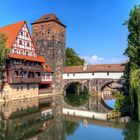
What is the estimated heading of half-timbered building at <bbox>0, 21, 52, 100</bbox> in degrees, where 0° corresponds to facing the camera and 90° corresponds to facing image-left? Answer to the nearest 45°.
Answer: approximately 315°

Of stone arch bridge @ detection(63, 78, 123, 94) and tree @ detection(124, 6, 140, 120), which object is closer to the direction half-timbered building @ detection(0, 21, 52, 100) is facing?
the tree

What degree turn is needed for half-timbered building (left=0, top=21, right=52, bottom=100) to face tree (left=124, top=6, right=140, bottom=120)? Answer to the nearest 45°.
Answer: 0° — it already faces it

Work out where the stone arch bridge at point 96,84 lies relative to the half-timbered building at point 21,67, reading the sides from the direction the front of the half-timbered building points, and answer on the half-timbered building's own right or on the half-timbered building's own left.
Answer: on the half-timbered building's own left
